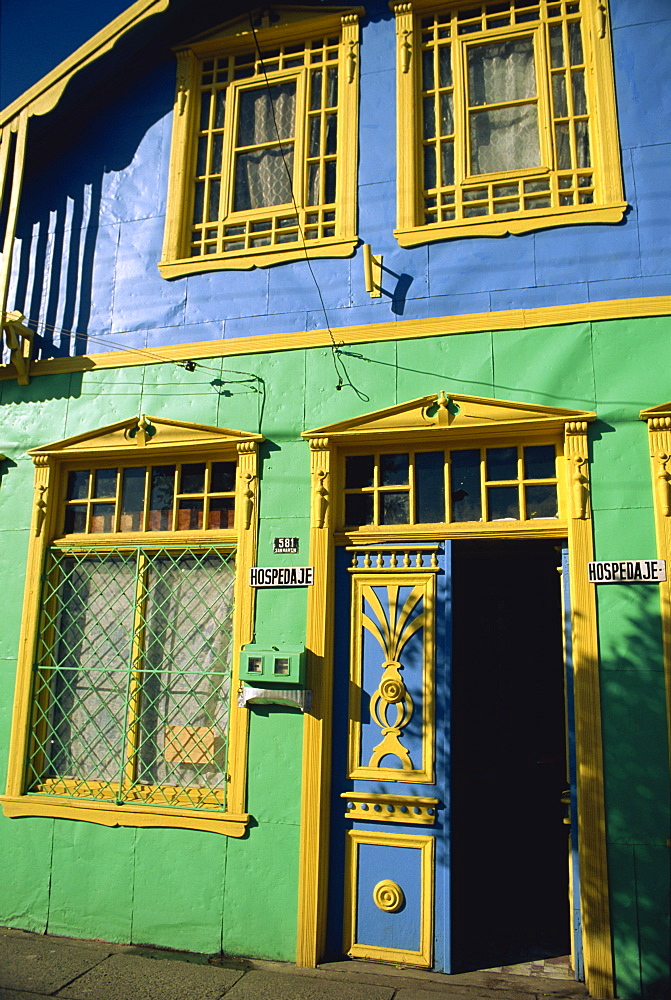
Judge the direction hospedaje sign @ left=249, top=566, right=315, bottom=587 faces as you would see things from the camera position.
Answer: facing the viewer

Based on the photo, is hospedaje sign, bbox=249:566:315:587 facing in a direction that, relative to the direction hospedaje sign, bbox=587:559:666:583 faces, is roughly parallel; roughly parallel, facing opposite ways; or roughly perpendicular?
roughly parallel

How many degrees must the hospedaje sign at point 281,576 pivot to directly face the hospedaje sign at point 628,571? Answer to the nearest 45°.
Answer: approximately 90° to its left

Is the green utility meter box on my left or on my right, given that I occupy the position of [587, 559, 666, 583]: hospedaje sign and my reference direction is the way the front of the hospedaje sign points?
on my right

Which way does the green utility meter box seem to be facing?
toward the camera

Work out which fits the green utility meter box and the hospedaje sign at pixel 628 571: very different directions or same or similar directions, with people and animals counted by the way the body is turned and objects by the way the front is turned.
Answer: same or similar directions

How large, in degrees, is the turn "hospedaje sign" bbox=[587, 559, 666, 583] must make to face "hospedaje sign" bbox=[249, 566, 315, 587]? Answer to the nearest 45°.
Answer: approximately 90° to its right
